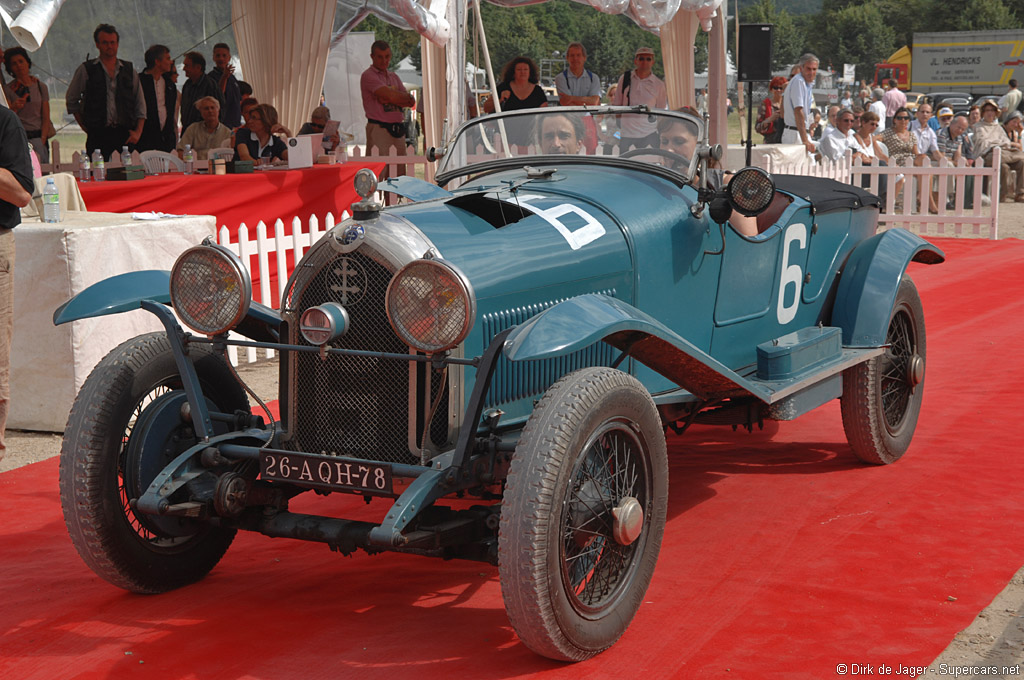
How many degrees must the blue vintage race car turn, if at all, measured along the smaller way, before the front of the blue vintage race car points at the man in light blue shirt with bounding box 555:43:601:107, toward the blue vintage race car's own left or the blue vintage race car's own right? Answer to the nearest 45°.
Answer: approximately 135° to the blue vintage race car's own right

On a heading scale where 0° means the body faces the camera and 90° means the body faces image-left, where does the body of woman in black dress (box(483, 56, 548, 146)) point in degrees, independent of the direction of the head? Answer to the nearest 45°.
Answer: approximately 0°

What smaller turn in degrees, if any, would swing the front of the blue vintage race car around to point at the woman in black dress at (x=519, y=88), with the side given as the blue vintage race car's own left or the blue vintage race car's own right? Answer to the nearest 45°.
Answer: approximately 135° to the blue vintage race car's own right

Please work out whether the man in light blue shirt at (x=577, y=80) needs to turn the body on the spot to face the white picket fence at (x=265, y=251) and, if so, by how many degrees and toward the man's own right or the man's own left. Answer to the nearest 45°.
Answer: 0° — they already face it

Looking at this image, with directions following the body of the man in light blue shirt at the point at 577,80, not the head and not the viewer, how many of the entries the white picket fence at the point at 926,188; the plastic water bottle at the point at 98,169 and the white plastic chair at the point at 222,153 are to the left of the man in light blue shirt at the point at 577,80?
1

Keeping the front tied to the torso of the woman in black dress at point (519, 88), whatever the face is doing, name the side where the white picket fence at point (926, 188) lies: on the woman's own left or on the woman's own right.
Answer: on the woman's own left

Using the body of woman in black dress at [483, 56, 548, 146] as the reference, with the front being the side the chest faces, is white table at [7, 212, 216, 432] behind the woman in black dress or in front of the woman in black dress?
in front

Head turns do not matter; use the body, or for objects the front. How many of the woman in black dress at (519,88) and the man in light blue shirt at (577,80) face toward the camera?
2

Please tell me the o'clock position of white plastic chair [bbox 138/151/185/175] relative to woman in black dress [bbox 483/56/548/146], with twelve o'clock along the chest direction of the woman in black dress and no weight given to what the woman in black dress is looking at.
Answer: The white plastic chair is roughly at 2 o'clock from the woman in black dress.

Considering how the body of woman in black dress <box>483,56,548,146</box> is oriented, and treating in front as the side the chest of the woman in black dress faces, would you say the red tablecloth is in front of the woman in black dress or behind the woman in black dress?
in front
